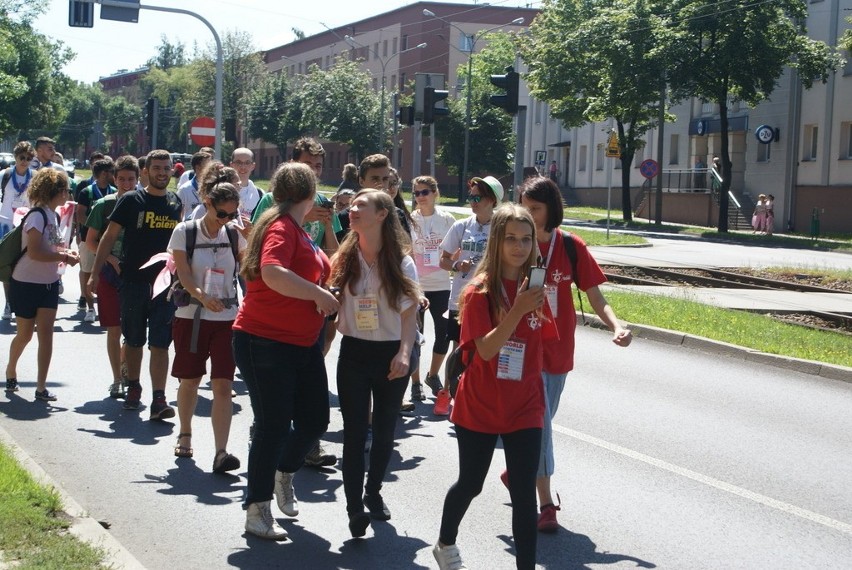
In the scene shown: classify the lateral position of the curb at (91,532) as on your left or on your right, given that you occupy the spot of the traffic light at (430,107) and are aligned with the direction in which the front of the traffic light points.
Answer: on your right

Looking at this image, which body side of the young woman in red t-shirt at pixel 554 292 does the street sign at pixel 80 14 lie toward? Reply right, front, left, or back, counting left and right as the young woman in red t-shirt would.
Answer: right

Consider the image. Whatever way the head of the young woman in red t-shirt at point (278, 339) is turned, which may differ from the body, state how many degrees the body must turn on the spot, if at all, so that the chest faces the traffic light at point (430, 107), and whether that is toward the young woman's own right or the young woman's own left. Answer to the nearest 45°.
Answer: approximately 90° to the young woman's own left

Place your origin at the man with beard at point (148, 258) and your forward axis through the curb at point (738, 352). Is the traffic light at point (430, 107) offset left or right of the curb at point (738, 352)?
left

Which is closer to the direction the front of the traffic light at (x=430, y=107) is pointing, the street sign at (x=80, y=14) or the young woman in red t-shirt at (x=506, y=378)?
the young woman in red t-shirt

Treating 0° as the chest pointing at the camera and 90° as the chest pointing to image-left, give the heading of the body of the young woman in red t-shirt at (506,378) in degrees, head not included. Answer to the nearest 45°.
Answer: approximately 315°
